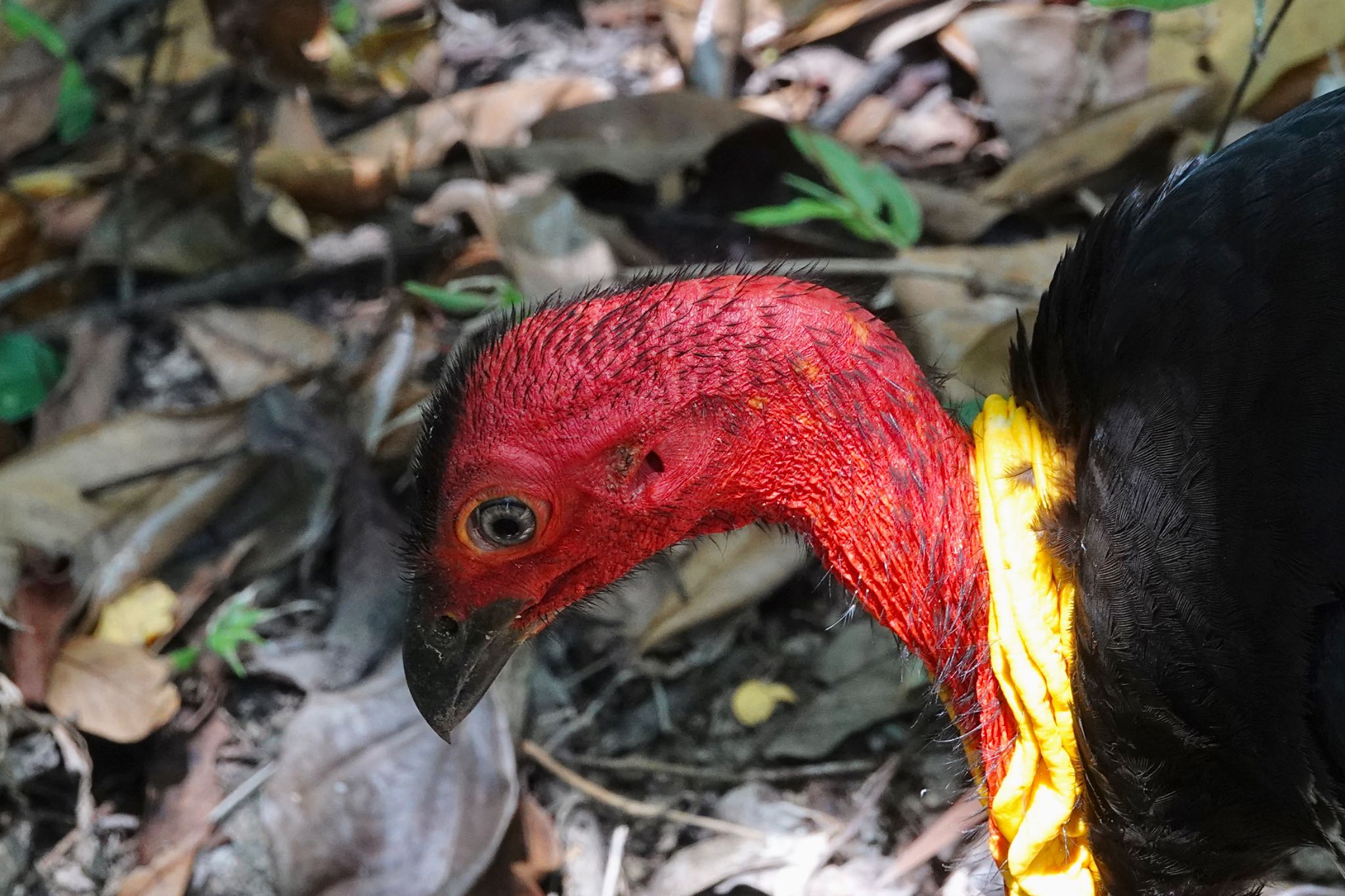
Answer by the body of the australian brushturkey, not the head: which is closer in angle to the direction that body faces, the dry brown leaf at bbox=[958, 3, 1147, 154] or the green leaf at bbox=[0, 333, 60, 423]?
the green leaf

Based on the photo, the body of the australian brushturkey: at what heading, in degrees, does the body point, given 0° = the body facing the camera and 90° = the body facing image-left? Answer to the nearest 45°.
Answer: approximately 90°

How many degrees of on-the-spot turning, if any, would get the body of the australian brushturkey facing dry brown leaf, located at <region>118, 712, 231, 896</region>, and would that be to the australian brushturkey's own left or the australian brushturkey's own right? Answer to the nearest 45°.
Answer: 0° — it already faces it

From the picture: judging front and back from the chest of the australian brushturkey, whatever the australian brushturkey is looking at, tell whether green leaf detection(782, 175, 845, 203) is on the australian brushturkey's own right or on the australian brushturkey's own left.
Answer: on the australian brushturkey's own right

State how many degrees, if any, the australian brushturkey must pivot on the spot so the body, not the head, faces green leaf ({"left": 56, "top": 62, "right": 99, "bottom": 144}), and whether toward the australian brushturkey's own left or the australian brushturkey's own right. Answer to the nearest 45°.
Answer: approximately 45° to the australian brushturkey's own right

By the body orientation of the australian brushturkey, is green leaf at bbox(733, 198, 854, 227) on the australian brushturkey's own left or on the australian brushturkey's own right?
on the australian brushturkey's own right

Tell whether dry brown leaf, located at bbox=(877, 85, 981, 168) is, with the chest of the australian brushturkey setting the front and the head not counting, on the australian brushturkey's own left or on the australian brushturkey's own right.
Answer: on the australian brushturkey's own right

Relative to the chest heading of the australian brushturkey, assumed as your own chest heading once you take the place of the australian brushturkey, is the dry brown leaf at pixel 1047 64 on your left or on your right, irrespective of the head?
on your right
